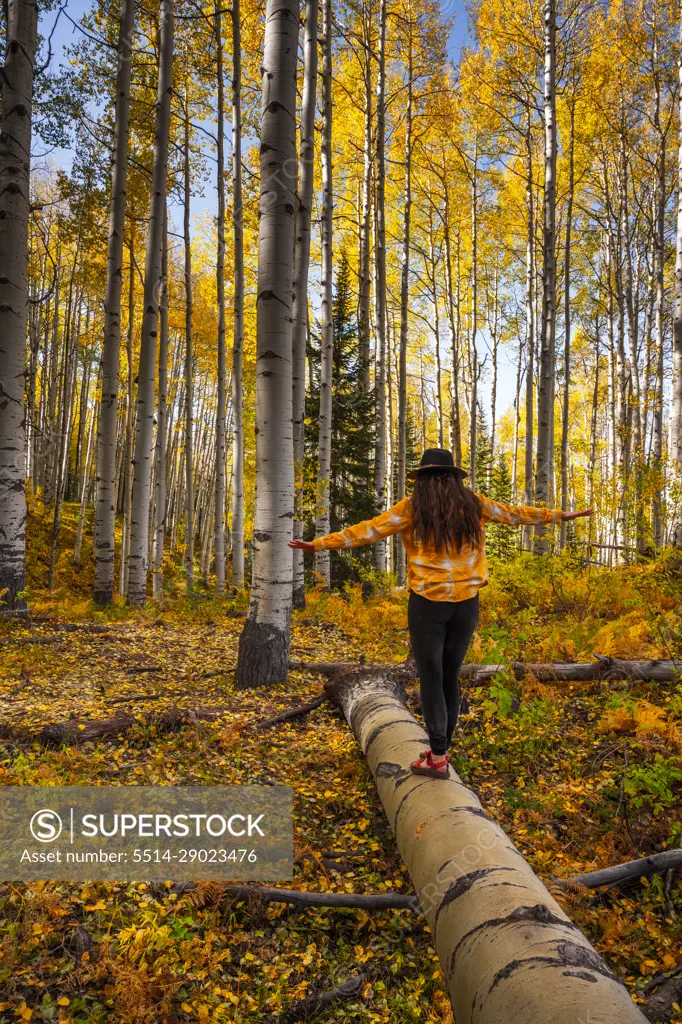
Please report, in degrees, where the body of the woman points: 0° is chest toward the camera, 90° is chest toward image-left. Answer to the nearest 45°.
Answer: approximately 180°

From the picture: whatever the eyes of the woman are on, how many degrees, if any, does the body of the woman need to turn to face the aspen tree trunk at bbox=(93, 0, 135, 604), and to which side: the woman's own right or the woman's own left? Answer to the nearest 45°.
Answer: approximately 45° to the woman's own left

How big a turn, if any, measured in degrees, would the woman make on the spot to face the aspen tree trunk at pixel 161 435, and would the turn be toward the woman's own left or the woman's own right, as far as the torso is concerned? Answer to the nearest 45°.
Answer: approximately 45° to the woman's own left

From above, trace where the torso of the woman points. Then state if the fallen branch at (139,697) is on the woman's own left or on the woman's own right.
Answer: on the woman's own left

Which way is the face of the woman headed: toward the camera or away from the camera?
away from the camera

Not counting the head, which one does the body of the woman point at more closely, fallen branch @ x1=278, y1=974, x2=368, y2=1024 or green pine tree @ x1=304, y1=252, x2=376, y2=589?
the green pine tree

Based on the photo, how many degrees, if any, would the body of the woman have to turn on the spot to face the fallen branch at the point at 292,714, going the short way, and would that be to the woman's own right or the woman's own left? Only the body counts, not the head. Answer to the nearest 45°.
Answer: approximately 45° to the woman's own left

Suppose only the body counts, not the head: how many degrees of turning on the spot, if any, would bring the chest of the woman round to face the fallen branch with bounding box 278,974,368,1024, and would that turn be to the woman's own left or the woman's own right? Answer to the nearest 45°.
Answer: approximately 180°
